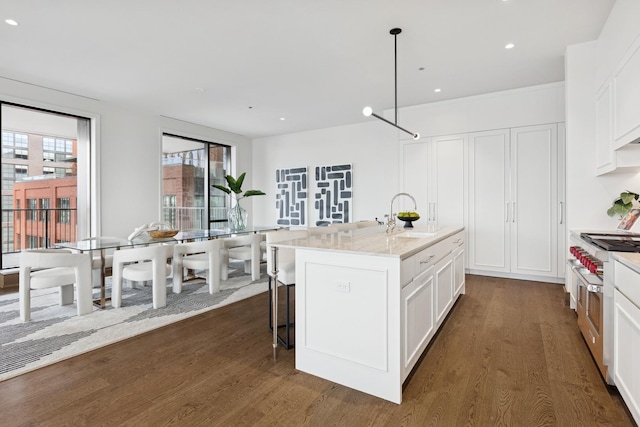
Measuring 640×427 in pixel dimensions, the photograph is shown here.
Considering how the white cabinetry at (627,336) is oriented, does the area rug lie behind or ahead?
ahead

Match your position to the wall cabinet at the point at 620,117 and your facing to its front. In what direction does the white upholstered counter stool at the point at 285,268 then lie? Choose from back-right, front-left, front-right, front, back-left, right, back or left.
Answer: front-left

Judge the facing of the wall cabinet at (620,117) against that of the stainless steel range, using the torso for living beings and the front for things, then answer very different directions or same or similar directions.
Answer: same or similar directions

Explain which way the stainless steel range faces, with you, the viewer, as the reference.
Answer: facing to the left of the viewer

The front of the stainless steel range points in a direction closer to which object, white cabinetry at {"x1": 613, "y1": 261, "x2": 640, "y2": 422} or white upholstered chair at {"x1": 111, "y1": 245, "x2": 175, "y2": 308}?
the white upholstered chair

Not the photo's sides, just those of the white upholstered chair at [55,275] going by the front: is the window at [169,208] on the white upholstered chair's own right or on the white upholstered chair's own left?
on the white upholstered chair's own right

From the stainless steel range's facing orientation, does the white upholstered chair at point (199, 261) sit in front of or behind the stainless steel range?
in front

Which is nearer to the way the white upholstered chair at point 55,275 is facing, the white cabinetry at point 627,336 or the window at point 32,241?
the window

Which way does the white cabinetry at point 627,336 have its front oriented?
to the viewer's left

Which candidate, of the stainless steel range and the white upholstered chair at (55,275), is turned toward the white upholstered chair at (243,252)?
the stainless steel range

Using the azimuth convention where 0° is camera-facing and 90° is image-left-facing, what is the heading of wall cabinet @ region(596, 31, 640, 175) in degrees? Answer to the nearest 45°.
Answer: approximately 90°

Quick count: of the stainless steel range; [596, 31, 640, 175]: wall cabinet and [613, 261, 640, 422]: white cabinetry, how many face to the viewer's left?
3
